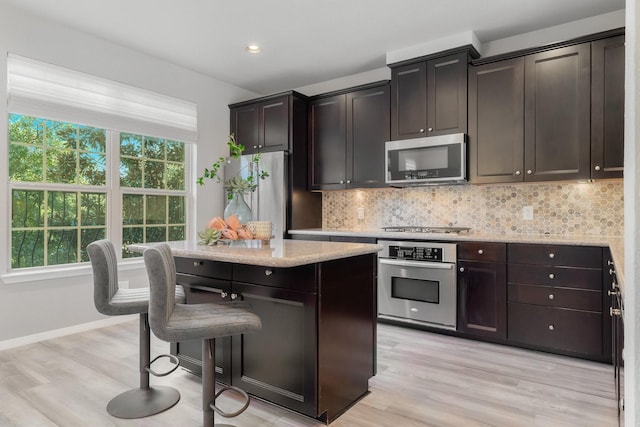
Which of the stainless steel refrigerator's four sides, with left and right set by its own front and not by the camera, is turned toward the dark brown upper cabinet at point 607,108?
left

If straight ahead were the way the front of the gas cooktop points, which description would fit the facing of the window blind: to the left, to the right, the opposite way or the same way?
to the left

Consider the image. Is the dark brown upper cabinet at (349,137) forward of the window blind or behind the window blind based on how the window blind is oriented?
forward

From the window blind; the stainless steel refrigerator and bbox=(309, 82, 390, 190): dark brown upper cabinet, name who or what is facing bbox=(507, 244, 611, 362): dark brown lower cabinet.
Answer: the window blind

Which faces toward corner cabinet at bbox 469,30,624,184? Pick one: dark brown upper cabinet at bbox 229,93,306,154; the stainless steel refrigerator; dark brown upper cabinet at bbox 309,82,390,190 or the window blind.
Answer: the window blind

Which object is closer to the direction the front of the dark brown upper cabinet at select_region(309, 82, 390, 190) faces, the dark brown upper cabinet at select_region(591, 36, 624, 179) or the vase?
the vase

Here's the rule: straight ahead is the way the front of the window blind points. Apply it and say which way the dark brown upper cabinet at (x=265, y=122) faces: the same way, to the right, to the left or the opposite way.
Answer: to the right

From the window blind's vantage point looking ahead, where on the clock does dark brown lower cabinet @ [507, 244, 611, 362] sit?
The dark brown lower cabinet is roughly at 12 o'clock from the window blind.

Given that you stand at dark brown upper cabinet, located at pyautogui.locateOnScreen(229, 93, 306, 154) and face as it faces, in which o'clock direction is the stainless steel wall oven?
The stainless steel wall oven is roughly at 9 o'clock from the dark brown upper cabinet.

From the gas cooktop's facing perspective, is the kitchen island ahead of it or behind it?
ahead

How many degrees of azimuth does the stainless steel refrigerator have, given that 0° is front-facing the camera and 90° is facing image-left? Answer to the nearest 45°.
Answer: approximately 45°

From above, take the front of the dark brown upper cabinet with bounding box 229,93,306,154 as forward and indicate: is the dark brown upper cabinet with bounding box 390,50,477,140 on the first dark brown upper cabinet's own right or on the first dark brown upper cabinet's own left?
on the first dark brown upper cabinet's own left

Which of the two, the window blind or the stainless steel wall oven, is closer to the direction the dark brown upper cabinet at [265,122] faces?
the window blind

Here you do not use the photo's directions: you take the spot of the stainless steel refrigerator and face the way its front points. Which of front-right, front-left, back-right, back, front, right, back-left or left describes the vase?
front-left
